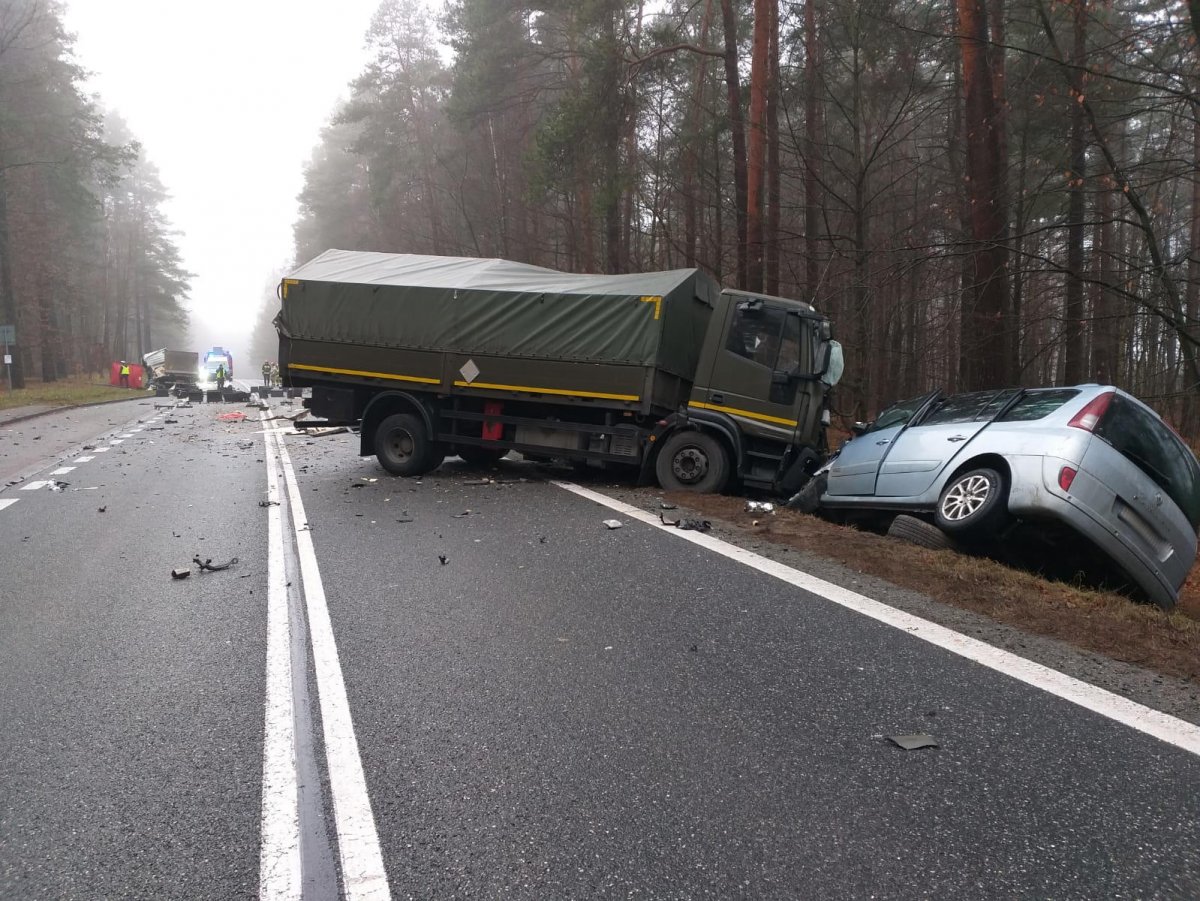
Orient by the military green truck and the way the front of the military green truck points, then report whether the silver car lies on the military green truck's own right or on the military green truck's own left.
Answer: on the military green truck's own right

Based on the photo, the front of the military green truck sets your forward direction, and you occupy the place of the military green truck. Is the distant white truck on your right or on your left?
on your left

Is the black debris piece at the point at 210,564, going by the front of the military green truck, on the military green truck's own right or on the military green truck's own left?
on the military green truck's own right

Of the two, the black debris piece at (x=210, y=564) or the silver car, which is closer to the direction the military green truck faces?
the silver car

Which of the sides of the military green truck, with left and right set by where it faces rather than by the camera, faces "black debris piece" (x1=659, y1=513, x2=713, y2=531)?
right

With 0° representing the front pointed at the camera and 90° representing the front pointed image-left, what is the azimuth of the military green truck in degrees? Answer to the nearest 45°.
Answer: approximately 270°

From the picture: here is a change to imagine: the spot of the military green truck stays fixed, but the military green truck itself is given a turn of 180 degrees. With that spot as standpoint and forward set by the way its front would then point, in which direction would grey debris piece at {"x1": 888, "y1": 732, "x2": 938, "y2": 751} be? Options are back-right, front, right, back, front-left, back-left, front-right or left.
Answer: left

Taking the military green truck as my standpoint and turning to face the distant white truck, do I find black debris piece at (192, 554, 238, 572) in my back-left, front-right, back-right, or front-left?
back-left

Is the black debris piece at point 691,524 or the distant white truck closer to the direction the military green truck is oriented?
the black debris piece
